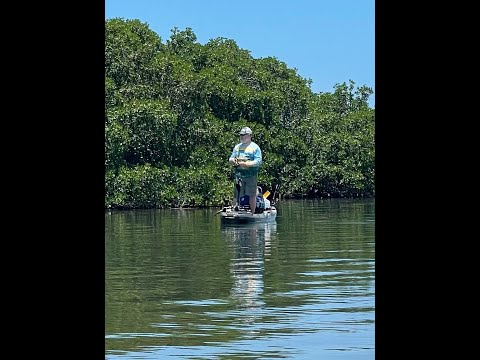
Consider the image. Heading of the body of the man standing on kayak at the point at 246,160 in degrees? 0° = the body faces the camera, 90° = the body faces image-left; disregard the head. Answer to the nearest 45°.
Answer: approximately 45°
